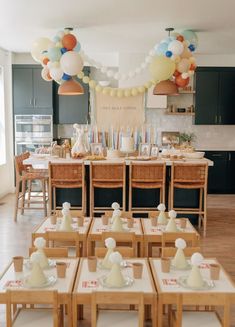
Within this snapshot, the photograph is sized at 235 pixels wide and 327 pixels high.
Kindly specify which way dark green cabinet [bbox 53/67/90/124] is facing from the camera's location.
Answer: facing the viewer

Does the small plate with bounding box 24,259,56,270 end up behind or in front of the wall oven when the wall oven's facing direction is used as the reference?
in front

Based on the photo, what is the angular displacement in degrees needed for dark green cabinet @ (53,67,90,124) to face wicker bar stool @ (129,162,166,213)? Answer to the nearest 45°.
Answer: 0° — it already faces it

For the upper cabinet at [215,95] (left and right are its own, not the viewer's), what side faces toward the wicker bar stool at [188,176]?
front

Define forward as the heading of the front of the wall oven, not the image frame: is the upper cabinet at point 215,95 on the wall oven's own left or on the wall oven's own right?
on the wall oven's own left

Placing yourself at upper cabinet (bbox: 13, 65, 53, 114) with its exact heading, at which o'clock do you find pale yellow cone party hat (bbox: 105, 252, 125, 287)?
The pale yellow cone party hat is roughly at 12 o'clock from the upper cabinet.

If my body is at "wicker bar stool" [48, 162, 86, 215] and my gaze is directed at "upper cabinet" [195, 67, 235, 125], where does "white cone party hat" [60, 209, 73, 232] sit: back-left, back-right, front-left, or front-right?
back-right

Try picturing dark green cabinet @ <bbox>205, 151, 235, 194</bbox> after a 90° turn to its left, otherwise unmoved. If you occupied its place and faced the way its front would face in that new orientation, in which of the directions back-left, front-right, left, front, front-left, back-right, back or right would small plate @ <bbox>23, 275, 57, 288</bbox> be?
right

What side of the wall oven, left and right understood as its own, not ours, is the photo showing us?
front

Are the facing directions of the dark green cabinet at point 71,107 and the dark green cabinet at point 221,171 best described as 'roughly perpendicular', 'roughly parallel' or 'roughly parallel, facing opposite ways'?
roughly parallel

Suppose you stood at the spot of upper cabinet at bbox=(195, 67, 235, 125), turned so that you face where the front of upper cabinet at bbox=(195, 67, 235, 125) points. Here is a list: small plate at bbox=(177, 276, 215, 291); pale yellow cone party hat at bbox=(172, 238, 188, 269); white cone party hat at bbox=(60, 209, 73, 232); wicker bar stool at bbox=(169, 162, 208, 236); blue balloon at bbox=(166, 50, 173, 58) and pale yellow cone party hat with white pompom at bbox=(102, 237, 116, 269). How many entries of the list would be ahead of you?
6

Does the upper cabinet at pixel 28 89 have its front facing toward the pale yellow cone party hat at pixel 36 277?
yes

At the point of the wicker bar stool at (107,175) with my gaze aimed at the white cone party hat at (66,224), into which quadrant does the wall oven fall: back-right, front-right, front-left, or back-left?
back-right

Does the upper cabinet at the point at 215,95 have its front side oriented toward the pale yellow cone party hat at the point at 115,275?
yes

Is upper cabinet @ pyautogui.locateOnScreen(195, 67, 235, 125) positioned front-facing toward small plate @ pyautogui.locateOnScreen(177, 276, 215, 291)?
yes

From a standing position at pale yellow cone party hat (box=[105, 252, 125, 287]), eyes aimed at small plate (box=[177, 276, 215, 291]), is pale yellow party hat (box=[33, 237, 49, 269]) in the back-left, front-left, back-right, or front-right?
back-left

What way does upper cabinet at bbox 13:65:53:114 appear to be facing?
toward the camera

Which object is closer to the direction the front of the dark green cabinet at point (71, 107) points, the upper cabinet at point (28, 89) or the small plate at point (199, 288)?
the small plate
